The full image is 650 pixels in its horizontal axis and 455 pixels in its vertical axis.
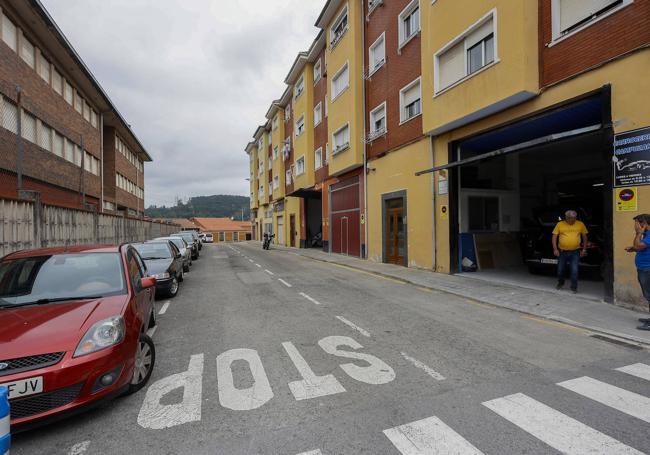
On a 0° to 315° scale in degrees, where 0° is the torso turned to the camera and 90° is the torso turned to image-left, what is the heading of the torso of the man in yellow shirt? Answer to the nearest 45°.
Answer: approximately 0°

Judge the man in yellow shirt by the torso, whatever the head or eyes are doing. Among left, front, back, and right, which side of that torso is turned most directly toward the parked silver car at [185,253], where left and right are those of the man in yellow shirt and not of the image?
right

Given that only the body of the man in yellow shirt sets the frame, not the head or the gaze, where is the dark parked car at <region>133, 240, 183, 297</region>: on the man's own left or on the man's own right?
on the man's own right

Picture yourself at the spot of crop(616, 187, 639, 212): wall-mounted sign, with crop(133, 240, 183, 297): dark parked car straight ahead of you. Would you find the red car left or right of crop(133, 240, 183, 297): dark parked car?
left

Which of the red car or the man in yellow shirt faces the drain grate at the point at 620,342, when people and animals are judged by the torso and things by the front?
the man in yellow shirt

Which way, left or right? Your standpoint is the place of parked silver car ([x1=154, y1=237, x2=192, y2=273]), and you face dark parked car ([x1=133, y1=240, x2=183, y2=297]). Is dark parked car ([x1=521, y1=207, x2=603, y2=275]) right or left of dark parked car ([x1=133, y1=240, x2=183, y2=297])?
left

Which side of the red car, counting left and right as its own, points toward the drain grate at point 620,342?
left

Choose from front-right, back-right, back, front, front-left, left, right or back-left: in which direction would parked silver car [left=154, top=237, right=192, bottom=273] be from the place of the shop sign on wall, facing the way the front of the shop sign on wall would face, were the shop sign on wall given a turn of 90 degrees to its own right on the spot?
front-left

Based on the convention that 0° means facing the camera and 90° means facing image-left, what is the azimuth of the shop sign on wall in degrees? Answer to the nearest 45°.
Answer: approximately 45°
